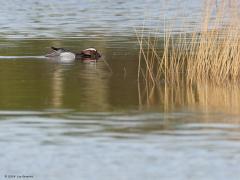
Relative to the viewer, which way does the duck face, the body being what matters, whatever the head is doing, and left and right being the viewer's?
facing to the right of the viewer
